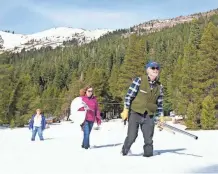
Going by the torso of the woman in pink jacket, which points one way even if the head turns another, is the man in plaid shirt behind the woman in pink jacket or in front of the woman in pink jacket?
in front

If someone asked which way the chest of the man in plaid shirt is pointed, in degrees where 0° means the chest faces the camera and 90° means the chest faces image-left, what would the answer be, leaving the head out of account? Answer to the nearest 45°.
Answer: approximately 315°

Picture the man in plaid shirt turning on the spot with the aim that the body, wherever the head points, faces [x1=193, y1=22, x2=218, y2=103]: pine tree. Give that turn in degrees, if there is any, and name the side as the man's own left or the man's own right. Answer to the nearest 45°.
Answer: approximately 135° to the man's own left

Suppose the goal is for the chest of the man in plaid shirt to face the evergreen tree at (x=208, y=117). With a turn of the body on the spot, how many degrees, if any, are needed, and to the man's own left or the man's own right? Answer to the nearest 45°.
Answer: approximately 135° to the man's own left

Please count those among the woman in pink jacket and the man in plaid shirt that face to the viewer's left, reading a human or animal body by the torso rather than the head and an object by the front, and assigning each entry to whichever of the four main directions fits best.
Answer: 0

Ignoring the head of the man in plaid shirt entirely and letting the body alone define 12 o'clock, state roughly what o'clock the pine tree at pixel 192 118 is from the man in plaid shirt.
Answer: The pine tree is roughly at 8 o'clock from the man in plaid shirt.

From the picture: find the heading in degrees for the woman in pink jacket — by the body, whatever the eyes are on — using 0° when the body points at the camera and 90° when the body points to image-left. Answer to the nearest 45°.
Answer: approximately 315°
